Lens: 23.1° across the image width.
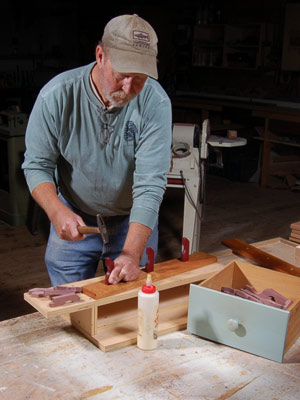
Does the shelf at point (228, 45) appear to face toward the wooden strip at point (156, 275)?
yes

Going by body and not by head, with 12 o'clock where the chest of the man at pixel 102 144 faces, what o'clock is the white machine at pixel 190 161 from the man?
The white machine is roughly at 8 o'clock from the man.

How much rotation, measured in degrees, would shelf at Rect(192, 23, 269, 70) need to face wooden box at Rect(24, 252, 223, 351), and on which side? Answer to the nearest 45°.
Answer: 0° — it already faces it

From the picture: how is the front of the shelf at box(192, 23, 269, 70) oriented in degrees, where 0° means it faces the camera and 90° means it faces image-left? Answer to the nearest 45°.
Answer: approximately 0°

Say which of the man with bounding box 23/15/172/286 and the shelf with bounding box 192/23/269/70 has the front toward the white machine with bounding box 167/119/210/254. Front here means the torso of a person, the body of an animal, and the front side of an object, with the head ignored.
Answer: the shelf

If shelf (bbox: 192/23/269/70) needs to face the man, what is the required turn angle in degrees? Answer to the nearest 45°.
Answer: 0° — it already faces them
